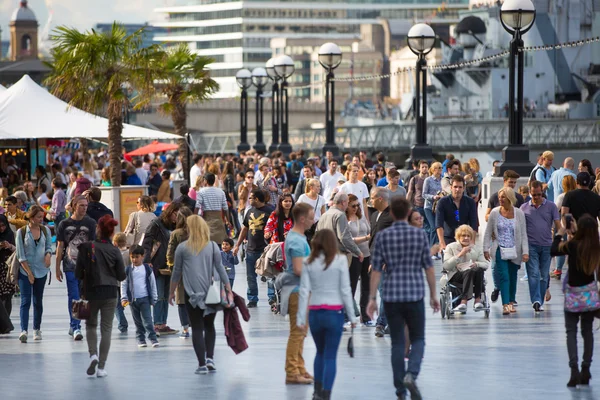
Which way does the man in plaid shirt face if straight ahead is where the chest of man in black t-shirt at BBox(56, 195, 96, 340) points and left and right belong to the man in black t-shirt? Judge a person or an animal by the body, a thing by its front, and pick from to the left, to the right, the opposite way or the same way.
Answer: the opposite way

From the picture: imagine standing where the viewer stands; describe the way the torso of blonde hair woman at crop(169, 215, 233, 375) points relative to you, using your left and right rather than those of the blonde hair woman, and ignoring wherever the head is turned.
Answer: facing away from the viewer

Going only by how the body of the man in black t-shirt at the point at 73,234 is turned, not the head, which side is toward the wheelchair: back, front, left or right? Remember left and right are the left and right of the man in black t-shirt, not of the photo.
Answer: left

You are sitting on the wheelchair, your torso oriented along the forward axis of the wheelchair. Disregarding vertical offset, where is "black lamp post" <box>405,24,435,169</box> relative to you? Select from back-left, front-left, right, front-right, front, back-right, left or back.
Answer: back

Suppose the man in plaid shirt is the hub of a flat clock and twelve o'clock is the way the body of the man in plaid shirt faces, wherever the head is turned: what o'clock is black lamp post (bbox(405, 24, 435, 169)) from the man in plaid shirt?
The black lamp post is roughly at 12 o'clock from the man in plaid shirt.

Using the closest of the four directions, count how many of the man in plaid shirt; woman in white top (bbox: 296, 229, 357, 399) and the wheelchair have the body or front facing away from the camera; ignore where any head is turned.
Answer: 2

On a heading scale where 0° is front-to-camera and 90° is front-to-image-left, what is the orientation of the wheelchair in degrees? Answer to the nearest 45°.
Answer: approximately 0°

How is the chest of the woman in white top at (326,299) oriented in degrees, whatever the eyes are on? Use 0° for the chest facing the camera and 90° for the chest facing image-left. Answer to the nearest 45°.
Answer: approximately 180°

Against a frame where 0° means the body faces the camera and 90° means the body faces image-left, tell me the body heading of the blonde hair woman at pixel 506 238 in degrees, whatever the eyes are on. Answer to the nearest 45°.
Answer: approximately 0°

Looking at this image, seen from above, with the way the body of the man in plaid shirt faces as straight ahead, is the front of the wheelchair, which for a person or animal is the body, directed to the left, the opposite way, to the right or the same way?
the opposite way

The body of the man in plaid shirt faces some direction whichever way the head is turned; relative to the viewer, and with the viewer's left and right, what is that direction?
facing away from the viewer

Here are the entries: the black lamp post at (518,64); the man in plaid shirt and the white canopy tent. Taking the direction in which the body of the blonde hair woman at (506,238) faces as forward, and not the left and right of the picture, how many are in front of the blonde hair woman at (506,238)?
1

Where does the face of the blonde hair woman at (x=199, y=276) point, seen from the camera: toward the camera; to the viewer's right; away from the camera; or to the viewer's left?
away from the camera

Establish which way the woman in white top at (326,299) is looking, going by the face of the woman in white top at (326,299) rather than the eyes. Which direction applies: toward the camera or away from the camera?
away from the camera
